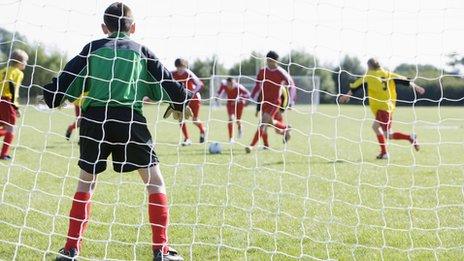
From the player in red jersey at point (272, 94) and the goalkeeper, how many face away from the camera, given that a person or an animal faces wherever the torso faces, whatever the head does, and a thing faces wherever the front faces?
1

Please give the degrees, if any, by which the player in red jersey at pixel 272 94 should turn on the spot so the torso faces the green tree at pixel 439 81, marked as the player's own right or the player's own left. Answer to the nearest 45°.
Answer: approximately 135° to the player's own left

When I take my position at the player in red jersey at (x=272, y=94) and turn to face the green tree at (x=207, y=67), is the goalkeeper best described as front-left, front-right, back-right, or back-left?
back-left

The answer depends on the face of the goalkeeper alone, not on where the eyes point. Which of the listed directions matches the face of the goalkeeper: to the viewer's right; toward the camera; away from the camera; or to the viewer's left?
away from the camera

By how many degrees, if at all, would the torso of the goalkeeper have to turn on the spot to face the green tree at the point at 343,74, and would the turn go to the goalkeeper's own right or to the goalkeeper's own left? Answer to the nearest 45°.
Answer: approximately 45° to the goalkeeper's own right

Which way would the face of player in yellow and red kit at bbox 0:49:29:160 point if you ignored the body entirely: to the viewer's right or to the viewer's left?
to the viewer's right

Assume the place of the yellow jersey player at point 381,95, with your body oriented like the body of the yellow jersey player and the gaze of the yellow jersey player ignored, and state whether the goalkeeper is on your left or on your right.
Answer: on your left

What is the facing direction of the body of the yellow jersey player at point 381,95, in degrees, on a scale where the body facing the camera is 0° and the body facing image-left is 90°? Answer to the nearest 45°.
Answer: approximately 135°

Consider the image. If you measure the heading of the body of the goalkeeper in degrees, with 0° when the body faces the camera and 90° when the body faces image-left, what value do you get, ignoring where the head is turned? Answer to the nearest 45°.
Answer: approximately 180°

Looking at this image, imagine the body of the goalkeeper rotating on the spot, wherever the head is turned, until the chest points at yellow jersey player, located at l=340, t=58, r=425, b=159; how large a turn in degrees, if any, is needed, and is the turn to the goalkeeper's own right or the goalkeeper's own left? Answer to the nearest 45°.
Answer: approximately 45° to the goalkeeper's own right

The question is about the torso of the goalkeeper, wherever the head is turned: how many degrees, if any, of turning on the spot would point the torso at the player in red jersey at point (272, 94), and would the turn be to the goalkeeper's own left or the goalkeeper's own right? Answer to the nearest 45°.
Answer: approximately 45° to the goalkeeper's own right

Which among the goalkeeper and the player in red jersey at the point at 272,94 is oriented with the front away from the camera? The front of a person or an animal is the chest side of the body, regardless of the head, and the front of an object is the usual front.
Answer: the goalkeeper
